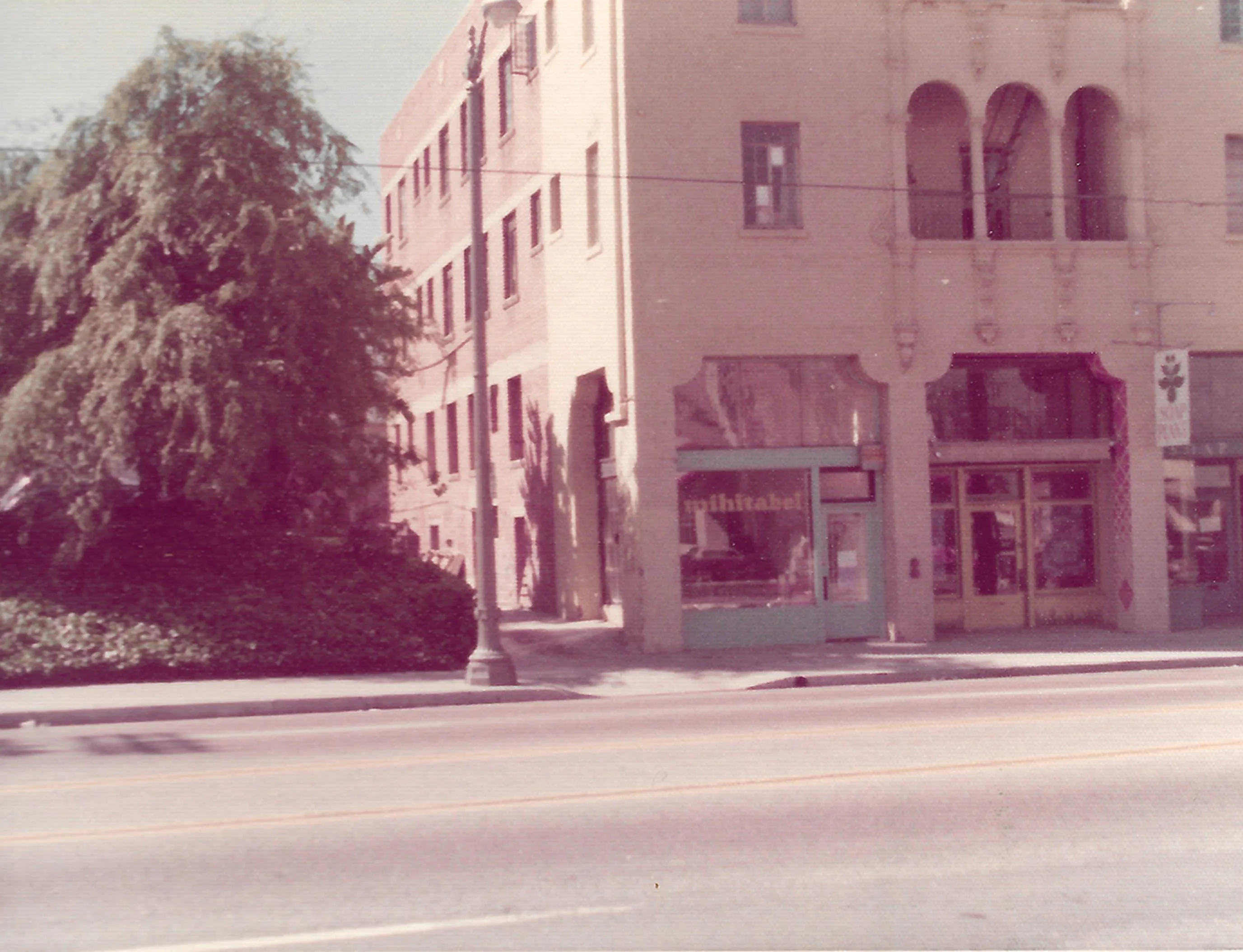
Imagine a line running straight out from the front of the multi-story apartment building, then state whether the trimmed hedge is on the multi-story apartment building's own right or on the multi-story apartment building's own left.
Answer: on the multi-story apartment building's own right

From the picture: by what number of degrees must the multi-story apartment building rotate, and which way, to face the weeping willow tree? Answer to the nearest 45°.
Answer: approximately 45° to its right

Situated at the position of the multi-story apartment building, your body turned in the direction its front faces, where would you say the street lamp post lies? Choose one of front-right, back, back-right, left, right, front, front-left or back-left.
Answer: front-right

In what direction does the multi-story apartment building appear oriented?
toward the camera
